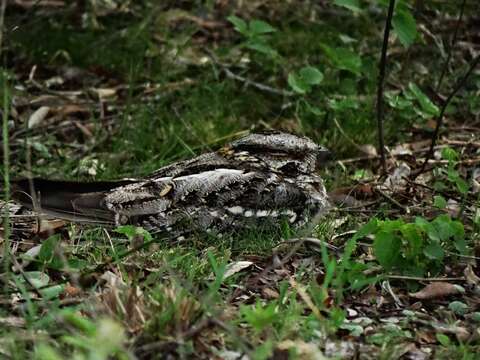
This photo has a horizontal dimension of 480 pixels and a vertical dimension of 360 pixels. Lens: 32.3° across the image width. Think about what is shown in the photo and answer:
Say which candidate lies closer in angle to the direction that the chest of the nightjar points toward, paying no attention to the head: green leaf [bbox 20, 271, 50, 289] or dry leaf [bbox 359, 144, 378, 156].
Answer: the dry leaf

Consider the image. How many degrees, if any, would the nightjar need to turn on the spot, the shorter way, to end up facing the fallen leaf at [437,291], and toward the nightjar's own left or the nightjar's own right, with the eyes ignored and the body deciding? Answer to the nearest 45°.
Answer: approximately 45° to the nightjar's own right

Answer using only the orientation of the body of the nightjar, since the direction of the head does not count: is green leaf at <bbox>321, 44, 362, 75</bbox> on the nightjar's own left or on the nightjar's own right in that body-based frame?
on the nightjar's own left

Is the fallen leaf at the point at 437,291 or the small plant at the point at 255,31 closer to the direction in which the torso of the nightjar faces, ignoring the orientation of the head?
the fallen leaf

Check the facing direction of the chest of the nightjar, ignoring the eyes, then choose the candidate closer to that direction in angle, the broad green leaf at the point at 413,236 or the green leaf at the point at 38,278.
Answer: the broad green leaf

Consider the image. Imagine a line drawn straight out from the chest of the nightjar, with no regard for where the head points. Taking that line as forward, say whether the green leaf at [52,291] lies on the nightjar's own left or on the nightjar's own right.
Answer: on the nightjar's own right

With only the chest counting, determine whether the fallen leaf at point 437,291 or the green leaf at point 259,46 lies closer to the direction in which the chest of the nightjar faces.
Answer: the fallen leaf

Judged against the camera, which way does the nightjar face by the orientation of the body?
to the viewer's right

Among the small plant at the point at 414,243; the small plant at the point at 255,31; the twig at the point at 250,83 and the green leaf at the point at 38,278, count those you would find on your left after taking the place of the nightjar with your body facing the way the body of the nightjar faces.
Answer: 2

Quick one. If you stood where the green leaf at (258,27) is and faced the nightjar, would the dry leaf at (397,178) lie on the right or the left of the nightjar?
left

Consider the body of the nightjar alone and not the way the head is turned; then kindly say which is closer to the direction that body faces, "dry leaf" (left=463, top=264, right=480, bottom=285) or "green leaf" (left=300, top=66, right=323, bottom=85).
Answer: the dry leaf

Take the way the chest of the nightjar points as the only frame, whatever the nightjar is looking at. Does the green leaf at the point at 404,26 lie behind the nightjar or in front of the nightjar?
in front

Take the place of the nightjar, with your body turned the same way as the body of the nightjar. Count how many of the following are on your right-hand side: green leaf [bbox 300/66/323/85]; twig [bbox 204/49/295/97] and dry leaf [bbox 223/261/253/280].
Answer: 1

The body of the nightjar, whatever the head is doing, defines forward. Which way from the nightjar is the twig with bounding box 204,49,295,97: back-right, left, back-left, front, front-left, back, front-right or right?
left

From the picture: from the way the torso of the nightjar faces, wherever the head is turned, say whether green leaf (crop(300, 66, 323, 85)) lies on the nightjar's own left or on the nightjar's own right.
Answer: on the nightjar's own left

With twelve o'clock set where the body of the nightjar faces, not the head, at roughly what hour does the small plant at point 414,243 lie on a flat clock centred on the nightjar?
The small plant is roughly at 1 o'clock from the nightjar.

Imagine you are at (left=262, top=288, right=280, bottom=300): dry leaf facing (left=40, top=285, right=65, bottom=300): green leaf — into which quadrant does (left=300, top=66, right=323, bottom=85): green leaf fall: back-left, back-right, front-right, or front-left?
back-right
